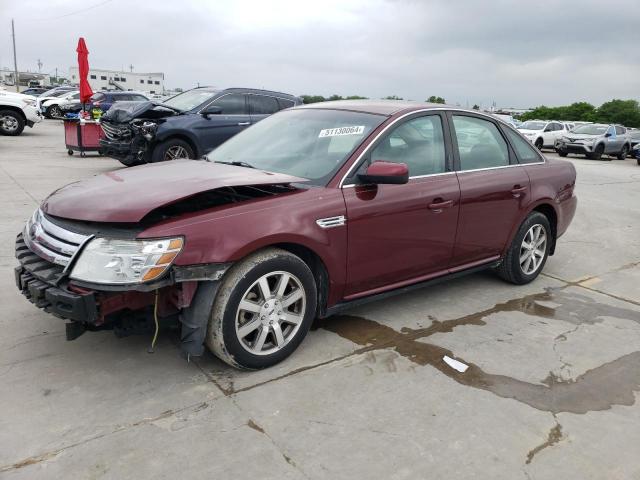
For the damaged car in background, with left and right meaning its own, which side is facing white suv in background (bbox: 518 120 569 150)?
back

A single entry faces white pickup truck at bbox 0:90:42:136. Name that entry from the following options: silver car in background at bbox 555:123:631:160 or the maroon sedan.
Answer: the silver car in background

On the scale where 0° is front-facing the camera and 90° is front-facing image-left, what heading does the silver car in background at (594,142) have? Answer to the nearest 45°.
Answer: approximately 45°

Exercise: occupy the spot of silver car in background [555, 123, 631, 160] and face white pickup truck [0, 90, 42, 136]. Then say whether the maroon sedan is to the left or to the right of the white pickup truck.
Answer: left

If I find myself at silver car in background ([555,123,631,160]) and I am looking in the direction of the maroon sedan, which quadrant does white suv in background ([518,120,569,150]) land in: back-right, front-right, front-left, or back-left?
back-right

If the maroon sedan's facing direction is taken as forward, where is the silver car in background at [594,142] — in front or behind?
behind

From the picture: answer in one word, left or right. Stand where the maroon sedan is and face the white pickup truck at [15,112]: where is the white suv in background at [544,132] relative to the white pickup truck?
right

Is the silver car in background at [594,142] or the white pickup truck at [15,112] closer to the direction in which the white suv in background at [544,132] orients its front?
the white pickup truck

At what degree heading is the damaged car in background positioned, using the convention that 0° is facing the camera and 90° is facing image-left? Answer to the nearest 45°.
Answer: approximately 45°

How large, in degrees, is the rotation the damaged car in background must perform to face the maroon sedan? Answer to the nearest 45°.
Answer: approximately 45° to its left

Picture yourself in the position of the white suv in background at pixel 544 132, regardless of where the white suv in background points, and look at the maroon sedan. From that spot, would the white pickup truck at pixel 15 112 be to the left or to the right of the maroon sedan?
right

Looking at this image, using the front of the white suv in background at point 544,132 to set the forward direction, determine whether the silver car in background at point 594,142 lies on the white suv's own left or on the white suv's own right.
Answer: on the white suv's own left

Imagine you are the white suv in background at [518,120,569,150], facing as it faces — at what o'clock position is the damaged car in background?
The damaged car in background is roughly at 11 o'clock from the white suv in background.

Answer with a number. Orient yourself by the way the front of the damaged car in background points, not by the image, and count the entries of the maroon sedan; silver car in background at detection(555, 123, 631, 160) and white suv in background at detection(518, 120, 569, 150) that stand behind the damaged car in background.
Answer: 2
